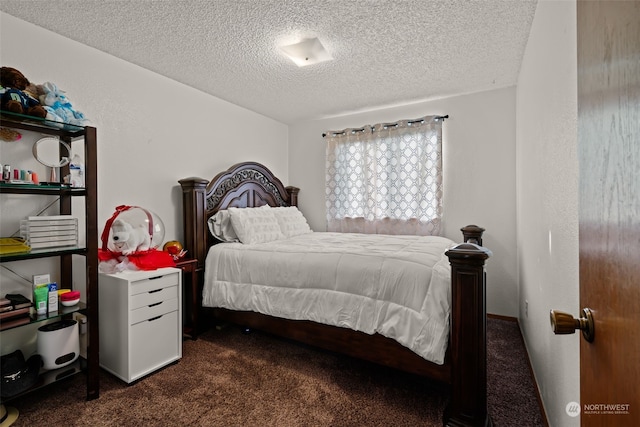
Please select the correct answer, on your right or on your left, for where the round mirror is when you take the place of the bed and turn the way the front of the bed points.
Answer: on your right

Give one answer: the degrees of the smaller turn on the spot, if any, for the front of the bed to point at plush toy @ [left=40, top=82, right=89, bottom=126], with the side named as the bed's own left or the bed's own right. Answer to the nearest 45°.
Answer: approximately 135° to the bed's own right

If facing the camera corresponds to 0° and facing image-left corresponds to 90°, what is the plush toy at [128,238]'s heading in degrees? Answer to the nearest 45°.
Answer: approximately 45°

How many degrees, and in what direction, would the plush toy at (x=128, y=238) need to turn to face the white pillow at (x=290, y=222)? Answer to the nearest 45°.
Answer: approximately 135° to its left

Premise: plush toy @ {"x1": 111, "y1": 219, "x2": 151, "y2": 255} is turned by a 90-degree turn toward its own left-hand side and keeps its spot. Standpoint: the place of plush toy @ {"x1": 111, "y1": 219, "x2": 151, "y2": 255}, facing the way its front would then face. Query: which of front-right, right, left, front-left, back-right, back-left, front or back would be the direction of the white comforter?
front

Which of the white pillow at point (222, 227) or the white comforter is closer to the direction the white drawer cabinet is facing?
the white comforter
